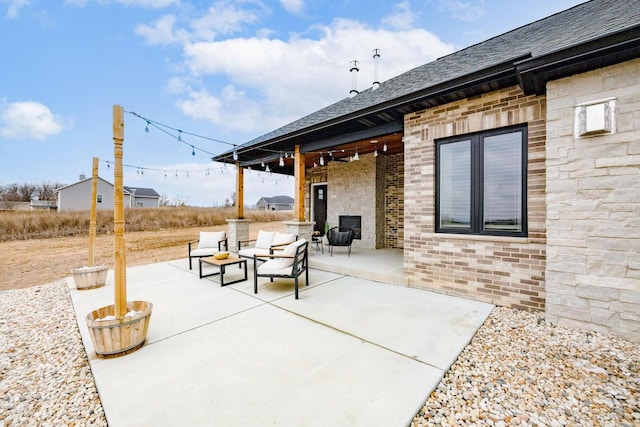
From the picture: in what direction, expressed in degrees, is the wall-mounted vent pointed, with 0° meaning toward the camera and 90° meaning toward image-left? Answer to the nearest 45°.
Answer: approximately 45°

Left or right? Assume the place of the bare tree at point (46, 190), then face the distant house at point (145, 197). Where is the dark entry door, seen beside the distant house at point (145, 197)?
right

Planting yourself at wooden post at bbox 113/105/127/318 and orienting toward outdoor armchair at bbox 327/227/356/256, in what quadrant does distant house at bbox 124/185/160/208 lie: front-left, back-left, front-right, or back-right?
front-left

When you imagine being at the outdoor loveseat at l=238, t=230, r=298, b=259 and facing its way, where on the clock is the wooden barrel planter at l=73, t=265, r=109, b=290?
The wooden barrel planter is roughly at 1 o'clock from the outdoor loveseat.

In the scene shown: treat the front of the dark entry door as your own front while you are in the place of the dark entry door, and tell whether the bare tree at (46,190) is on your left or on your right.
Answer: on your right

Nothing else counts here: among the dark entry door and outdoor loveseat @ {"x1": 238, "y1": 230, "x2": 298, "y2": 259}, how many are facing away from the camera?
0

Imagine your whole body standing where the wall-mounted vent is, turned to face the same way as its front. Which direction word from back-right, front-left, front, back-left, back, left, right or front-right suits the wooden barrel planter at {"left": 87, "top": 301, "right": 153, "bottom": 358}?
front

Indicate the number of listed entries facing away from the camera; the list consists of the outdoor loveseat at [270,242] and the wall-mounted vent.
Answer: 0

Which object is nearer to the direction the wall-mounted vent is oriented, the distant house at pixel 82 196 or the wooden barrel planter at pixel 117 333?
the wooden barrel planter

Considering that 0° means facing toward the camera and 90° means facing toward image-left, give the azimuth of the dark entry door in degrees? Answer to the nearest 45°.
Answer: approximately 45°

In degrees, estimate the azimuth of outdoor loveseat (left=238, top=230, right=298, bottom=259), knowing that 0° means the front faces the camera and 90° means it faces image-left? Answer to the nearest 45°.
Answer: approximately 45°

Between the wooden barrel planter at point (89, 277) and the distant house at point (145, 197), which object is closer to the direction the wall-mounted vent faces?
the wooden barrel planter

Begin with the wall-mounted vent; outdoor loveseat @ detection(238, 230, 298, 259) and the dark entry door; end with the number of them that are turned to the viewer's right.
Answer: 0

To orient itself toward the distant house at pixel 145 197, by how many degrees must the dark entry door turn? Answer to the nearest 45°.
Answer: approximately 90° to its right

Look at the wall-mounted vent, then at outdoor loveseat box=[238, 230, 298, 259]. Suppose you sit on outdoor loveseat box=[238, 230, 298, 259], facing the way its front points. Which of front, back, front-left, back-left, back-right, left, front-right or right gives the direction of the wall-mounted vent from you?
left
